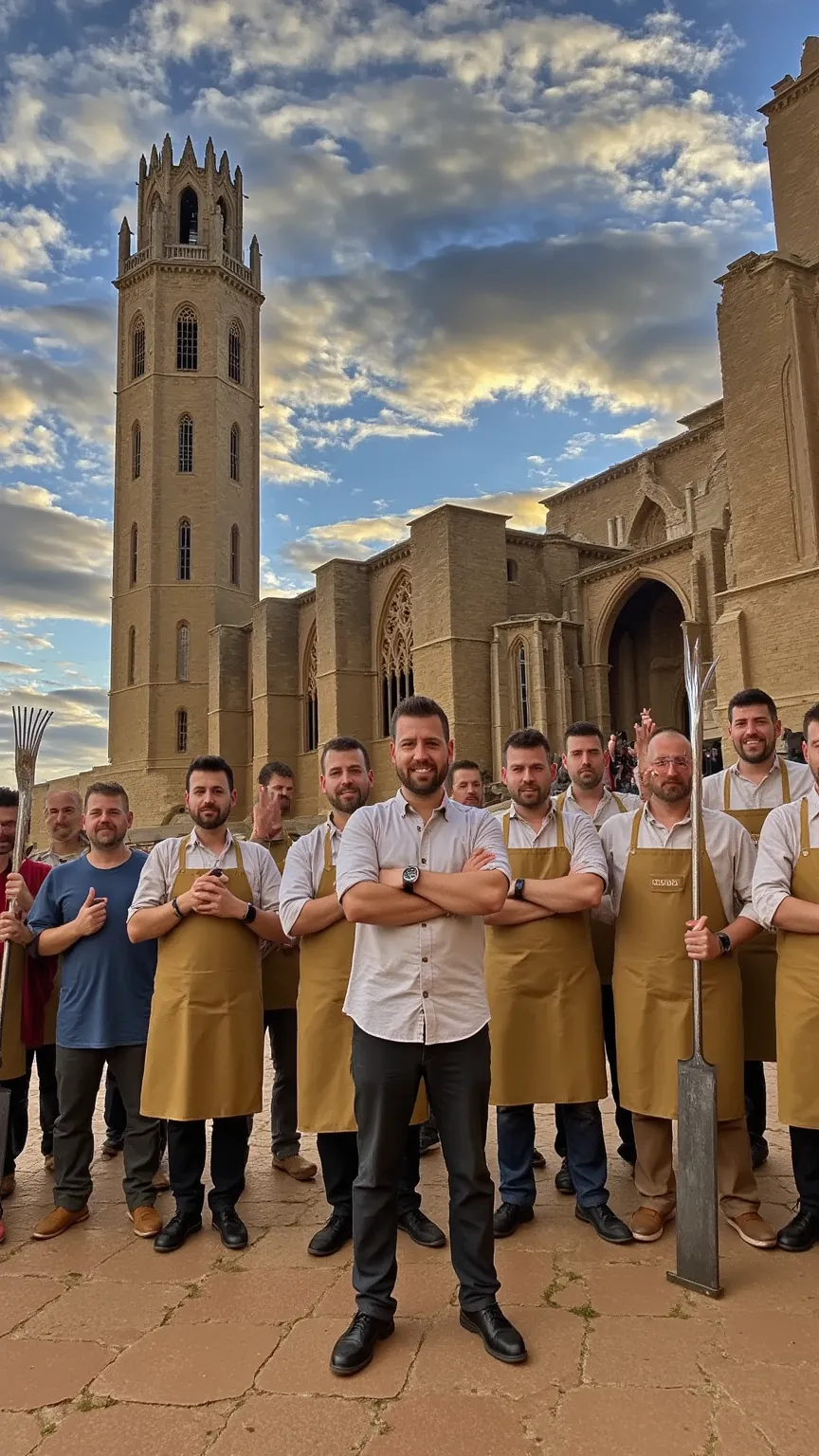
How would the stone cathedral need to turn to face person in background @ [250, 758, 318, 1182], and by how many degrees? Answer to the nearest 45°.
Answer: approximately 45° to its left

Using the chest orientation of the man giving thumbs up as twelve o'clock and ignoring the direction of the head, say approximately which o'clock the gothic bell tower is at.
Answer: The gothic bell tower is roughly at 6 o'clock from the man giving thumbs up.

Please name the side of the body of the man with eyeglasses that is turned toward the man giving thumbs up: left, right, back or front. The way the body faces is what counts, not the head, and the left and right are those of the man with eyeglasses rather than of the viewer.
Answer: right

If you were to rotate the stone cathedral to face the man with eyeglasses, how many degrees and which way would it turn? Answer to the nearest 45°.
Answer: approximately 45° to its left

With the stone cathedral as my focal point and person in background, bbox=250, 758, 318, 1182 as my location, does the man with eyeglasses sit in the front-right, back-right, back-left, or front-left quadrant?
back-right

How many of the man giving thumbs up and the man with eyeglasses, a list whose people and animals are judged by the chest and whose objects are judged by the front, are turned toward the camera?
2

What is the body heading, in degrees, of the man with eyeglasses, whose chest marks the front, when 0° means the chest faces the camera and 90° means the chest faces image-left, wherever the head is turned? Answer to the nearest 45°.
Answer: approximately 0°

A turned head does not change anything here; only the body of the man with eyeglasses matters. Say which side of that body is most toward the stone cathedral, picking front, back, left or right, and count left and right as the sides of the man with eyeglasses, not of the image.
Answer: back

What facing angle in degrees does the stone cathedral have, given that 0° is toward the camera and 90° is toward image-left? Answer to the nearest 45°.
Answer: approximately 45°
